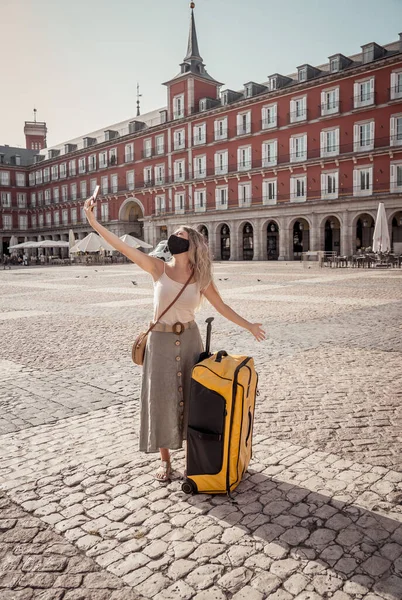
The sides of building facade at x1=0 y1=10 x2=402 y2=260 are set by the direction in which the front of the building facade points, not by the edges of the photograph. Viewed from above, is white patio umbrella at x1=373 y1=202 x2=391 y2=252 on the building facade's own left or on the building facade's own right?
on the building facade's own left

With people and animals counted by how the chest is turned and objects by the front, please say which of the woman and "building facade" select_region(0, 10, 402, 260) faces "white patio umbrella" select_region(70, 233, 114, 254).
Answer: the building facade

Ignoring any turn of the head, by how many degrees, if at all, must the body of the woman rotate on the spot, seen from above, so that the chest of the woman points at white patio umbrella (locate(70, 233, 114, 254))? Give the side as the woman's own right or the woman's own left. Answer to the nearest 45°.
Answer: approximately 180°

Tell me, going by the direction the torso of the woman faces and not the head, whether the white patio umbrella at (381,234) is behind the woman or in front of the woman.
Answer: behind

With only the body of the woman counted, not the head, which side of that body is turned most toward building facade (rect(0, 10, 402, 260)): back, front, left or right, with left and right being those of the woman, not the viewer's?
back

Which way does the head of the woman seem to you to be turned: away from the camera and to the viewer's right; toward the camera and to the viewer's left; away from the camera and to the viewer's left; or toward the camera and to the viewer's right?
toward the camera and to the viewer's left

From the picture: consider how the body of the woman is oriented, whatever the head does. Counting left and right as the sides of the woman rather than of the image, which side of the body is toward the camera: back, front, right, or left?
front

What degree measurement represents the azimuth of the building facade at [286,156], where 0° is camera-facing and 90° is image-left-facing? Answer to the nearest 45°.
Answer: approximately 45°

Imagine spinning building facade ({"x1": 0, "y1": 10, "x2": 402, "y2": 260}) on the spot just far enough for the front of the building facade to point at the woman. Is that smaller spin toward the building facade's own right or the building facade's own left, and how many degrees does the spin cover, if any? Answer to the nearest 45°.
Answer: approximately 45° to the building facade's own left

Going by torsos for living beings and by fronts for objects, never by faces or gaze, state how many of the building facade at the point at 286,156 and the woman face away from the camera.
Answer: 0
